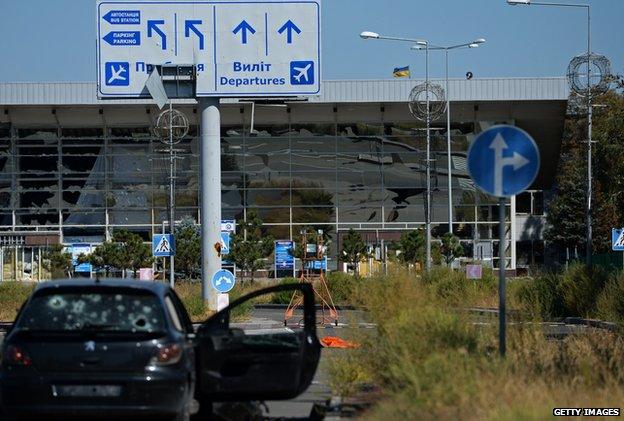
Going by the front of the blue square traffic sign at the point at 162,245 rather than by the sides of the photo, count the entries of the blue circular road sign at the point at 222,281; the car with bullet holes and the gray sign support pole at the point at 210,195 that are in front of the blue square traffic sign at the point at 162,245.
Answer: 3

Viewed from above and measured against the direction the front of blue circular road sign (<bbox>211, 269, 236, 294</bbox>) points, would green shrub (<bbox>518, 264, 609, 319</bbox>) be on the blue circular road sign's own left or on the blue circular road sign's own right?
on the blue circular road sign's own left

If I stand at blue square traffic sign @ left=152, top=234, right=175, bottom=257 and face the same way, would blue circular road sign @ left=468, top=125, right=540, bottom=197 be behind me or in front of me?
in front

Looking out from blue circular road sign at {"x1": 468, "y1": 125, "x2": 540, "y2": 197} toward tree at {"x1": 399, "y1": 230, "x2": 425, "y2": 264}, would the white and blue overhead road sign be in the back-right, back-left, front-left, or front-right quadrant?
front-left

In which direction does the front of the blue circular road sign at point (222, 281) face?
toward the camera

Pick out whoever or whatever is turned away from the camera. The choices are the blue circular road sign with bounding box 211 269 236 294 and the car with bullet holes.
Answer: the car with bullet holes

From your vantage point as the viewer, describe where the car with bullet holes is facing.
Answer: facing away from the viewer

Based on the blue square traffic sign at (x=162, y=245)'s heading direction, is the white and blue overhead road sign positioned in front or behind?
in front

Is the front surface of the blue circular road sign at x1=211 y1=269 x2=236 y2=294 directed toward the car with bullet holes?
yes

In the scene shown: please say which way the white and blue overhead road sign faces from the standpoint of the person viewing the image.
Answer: facing the viewer

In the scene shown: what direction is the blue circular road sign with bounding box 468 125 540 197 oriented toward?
toward the camera

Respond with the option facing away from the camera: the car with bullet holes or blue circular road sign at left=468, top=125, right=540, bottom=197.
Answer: the car with bullet holes
